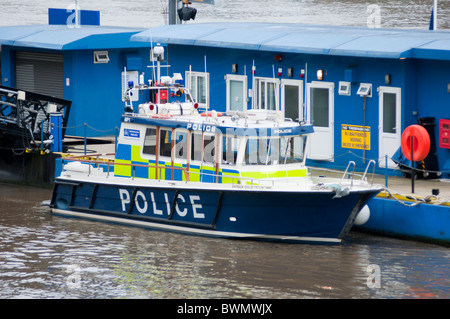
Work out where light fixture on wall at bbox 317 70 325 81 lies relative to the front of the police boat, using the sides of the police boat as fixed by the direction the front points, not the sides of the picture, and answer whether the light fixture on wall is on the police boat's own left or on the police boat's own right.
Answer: on the police boat's own left

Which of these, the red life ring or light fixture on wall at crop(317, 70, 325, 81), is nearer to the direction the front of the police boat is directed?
the red life ring
